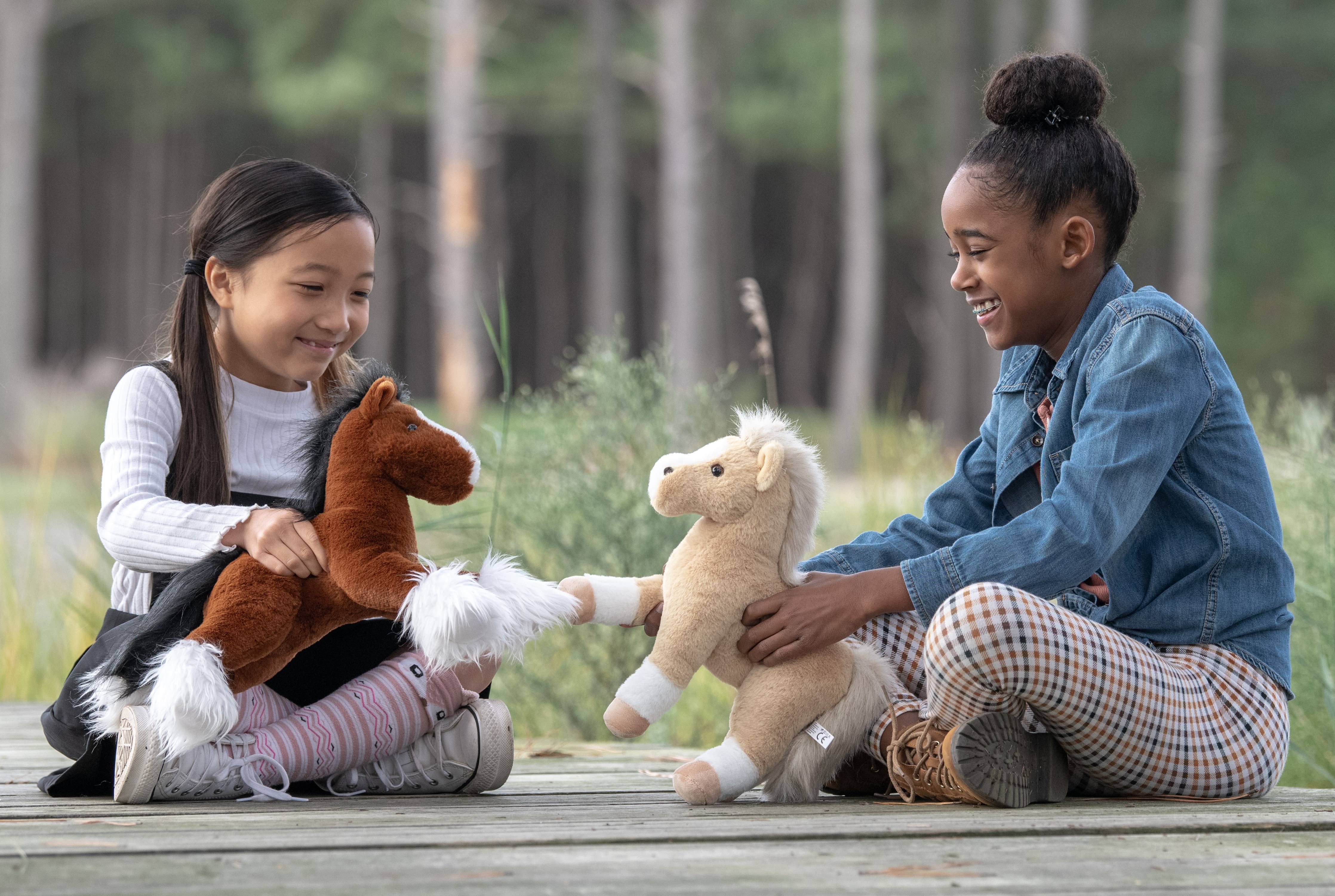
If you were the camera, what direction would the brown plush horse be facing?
facing to the right of the viewer

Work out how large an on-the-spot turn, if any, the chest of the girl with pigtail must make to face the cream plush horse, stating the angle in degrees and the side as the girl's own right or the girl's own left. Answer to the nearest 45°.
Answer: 0° — they already face it

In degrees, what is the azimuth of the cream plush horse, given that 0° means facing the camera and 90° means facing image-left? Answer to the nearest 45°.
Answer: approximately 90°

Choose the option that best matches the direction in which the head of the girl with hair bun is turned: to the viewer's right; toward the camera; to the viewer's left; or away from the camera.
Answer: to the viewer's left

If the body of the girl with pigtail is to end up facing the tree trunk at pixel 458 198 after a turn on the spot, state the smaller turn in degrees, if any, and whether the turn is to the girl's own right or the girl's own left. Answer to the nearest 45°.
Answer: approximately 135° to the girl's own left

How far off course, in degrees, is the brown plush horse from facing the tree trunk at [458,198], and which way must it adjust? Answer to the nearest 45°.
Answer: approximately 90° to its left

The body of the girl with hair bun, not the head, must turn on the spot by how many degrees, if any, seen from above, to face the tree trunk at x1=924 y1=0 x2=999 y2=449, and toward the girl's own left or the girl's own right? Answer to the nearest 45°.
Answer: approximately 90° to the girl's own right

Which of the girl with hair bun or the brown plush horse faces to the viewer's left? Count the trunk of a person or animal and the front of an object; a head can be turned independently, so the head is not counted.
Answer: the girl with hair bun

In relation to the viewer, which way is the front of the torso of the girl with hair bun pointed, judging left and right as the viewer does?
facing to the left of the viewer

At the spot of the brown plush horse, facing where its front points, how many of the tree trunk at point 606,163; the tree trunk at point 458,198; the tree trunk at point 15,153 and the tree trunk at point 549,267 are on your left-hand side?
4

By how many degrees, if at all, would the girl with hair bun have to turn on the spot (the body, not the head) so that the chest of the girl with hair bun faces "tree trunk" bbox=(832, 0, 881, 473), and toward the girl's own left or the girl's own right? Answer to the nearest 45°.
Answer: approximately 90° to the girl's own right

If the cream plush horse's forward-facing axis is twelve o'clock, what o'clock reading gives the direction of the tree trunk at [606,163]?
The tree trunk is roughly at 3 o'clock from the cream plush horse.

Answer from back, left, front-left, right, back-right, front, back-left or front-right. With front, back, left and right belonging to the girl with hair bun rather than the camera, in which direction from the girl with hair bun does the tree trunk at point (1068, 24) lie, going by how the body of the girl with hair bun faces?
right
